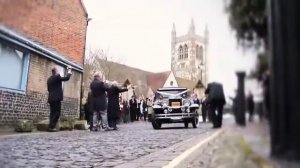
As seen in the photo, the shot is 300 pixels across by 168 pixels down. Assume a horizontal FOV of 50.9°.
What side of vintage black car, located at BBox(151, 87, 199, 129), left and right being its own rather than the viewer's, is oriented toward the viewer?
front

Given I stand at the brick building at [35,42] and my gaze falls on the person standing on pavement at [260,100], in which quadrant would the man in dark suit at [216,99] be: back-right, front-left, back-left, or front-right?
front-left

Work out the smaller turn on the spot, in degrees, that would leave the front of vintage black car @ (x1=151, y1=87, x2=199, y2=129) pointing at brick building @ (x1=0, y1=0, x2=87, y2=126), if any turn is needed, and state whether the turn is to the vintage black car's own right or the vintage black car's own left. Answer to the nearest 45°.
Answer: approximately 45° to the vintage black car's own right
